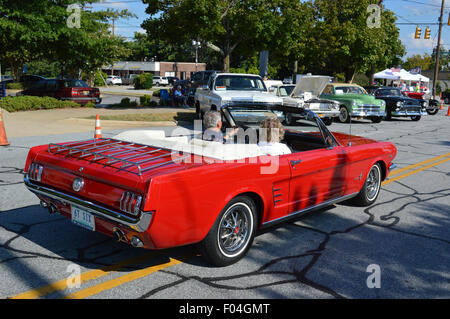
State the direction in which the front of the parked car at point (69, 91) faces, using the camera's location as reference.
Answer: facing away from the viewer and to the left of the viewer

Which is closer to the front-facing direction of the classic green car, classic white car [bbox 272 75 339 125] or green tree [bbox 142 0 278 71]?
the classic white car

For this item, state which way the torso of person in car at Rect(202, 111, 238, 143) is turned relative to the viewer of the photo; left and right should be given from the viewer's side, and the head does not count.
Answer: facing away from the viewer and to the right of the viewer

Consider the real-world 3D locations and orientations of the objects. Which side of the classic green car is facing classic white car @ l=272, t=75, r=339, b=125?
right

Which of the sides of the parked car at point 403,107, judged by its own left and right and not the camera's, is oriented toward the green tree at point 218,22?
right

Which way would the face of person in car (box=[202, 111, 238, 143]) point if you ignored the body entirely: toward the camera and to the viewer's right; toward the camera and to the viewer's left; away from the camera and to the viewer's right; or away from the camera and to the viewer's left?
away from the camera and to the viewer's right

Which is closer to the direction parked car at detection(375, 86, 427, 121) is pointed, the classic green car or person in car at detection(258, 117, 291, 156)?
the person in car

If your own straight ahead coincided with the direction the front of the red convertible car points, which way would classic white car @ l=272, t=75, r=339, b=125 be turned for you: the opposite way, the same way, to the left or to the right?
to the right

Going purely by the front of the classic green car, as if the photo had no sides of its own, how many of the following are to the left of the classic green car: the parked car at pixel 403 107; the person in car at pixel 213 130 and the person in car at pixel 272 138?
1
